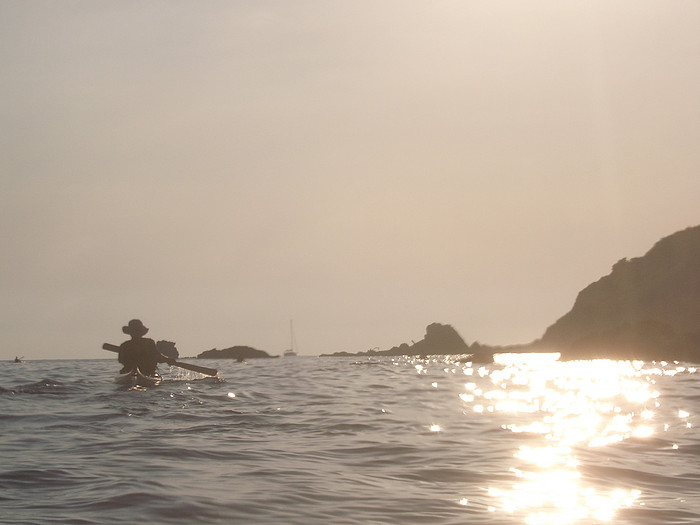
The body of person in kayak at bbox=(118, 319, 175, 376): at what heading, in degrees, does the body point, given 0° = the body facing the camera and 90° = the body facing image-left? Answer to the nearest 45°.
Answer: approximately 180°
